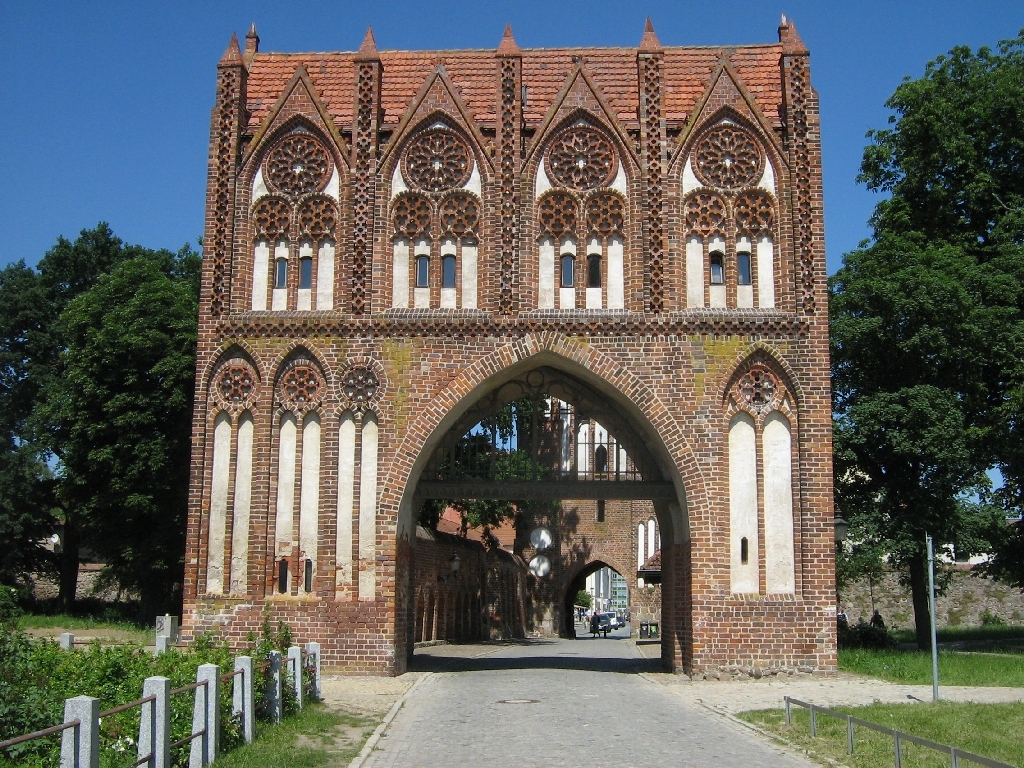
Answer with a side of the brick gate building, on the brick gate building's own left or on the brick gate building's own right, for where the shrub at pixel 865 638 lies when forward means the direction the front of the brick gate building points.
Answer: on the brick gate building's own left

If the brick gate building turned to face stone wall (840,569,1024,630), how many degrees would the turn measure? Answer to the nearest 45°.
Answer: approximately 135° to its left

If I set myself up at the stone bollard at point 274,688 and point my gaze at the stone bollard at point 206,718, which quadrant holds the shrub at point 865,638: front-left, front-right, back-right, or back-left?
back-left

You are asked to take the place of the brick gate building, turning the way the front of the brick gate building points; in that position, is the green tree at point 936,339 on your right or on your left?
on your left

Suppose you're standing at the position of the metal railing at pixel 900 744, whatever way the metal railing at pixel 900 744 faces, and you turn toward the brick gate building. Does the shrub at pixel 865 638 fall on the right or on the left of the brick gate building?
right

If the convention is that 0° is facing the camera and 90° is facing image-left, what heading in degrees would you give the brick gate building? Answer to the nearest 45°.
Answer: approximately 0°

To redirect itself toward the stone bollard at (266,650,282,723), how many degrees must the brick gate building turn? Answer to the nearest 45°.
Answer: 0° — it already faces it

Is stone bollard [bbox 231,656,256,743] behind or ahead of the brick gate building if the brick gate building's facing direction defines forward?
ahead

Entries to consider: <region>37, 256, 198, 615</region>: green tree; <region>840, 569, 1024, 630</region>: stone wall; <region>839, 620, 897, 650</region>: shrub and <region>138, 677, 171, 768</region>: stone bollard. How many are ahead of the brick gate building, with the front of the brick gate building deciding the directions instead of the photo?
1
